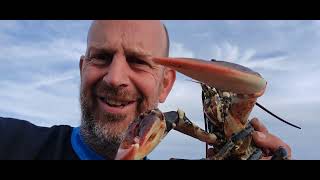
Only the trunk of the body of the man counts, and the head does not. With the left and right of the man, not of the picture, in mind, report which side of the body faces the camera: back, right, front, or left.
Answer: front
